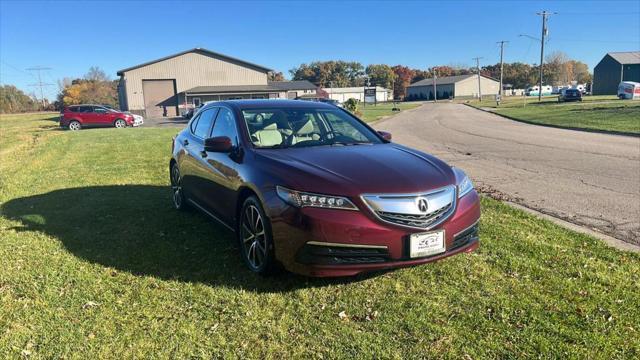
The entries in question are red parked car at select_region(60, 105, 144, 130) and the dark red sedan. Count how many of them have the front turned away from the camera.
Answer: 0

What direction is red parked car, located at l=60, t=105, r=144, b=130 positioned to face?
to the viewer's right

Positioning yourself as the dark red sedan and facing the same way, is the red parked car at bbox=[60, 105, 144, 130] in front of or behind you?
behind

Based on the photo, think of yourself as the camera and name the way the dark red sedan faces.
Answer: facing the viewer and to the right of the viewer

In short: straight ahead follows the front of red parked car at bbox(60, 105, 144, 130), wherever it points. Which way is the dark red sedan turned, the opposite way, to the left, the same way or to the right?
to the right

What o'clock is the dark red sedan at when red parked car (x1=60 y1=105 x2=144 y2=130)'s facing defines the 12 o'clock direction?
The dark red sedan is roughly at 3 o'clock from the red parked car.
